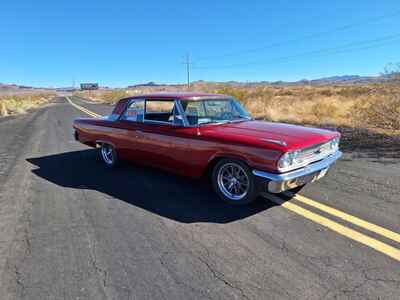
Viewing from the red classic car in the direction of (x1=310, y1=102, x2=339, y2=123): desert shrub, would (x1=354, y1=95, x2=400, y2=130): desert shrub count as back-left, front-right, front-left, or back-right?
front-right

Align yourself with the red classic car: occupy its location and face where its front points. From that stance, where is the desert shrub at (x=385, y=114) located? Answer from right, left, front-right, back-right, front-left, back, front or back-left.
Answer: left

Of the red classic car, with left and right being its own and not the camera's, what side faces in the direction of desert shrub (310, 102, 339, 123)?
left

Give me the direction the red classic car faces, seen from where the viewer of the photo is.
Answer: facing the viewer and to the right of the viewer
